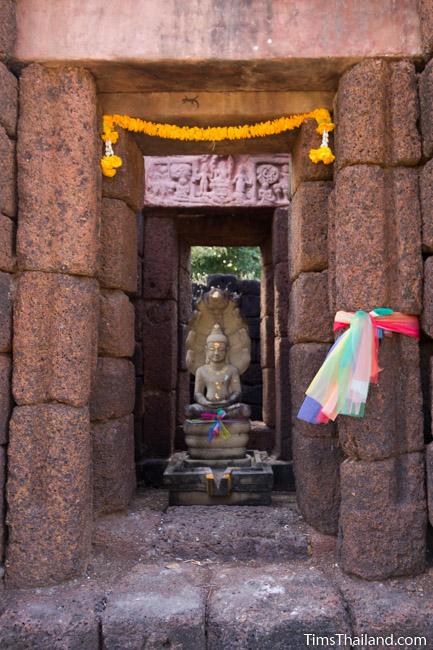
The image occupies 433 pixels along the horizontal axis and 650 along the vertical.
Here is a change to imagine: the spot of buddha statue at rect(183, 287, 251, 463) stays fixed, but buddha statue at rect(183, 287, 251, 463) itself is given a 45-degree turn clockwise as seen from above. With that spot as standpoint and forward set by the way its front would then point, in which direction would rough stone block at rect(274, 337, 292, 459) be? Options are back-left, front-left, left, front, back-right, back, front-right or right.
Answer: back

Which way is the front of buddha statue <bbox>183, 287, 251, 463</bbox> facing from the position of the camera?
facing the viewer

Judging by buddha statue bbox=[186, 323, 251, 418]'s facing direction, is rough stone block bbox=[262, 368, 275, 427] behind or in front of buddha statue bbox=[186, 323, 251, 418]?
behind

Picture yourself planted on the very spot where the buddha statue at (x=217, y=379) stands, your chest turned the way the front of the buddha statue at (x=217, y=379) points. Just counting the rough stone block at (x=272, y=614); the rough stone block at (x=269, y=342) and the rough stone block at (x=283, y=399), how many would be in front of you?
1

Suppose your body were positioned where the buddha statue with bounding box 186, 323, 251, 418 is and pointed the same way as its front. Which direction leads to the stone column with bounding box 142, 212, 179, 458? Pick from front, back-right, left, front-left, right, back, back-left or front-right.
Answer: back-right

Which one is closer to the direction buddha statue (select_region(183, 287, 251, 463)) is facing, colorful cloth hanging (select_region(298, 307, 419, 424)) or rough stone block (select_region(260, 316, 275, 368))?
the colorful cloth hanging

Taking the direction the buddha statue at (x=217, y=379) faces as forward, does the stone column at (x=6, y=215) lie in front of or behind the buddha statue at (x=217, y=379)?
in front

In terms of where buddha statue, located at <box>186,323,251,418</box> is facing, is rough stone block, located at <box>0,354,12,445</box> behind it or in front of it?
in front
